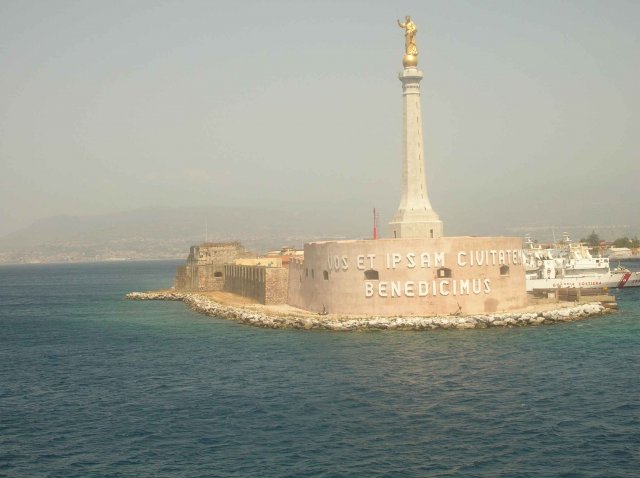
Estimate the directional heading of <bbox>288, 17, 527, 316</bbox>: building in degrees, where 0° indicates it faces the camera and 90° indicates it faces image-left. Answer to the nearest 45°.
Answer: approximately 0°
